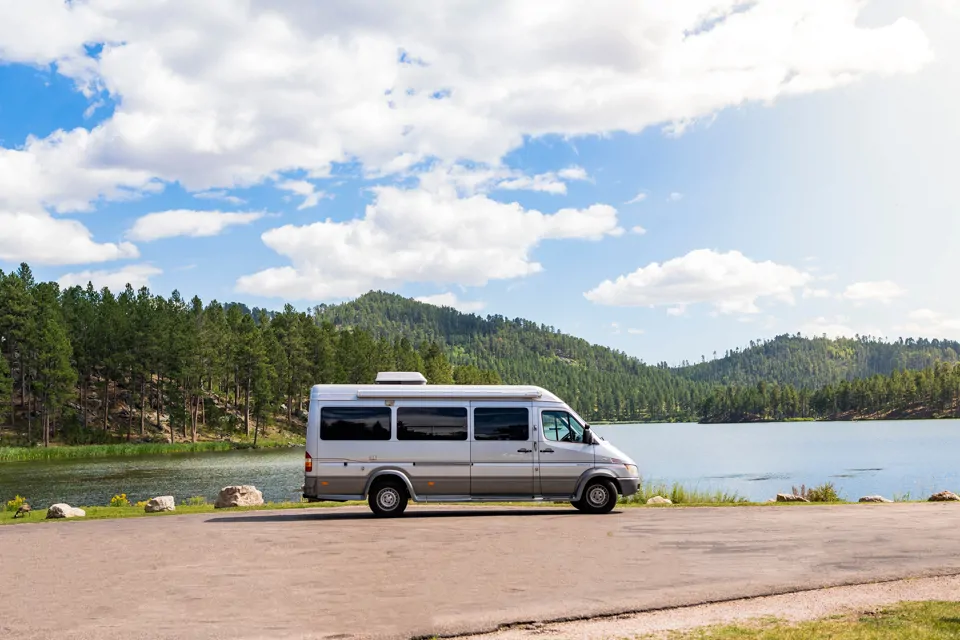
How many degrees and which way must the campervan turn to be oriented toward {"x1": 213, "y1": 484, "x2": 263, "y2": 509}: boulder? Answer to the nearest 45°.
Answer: approximately 135° to its left

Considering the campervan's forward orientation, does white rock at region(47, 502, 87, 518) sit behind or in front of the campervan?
behind

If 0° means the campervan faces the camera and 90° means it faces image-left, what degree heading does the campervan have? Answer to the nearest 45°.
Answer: approximately 270°
